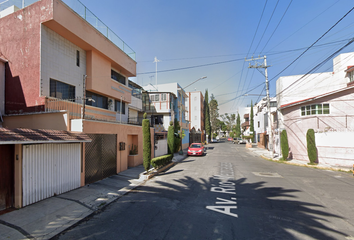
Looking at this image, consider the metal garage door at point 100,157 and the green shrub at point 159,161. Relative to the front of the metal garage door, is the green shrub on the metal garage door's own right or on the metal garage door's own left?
on the metal garage door's own left

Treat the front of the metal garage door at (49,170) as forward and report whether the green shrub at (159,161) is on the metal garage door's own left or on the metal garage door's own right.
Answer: on the metal garage door's own left

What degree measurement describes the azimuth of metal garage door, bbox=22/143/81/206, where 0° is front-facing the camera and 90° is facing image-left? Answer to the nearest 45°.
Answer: approximately 315°
